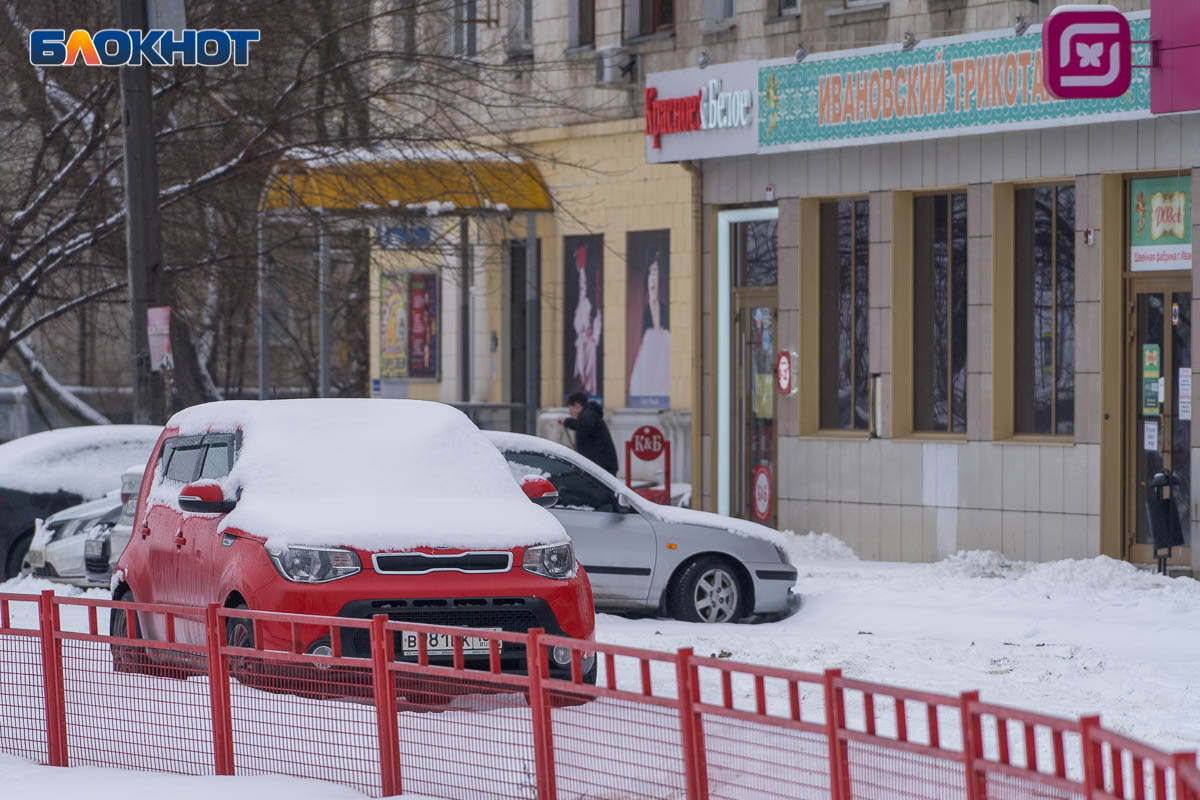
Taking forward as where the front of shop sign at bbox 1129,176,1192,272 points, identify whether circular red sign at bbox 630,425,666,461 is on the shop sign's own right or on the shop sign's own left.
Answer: on the shop sign's own right

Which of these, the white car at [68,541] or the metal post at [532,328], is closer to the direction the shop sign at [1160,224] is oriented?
the white car

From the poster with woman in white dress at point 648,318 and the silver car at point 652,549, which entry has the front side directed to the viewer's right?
the silver car

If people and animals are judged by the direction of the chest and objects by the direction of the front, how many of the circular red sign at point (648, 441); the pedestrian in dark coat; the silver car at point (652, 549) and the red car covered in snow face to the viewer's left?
1

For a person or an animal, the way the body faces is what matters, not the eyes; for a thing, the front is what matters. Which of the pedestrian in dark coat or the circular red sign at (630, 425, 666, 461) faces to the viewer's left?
the pedestrian in dark coat

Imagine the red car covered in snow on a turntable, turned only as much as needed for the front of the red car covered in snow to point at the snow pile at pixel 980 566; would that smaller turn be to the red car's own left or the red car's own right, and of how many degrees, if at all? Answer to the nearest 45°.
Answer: approximately 90° to the red car's own left

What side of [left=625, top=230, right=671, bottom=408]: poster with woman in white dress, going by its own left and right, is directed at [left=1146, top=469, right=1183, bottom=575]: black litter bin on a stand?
left

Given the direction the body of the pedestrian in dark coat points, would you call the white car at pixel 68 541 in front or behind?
in front

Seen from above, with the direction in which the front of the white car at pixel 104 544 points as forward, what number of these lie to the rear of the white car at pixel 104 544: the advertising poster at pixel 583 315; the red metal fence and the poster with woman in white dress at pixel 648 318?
2

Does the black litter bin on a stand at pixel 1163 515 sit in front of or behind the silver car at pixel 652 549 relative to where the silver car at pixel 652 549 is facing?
in front

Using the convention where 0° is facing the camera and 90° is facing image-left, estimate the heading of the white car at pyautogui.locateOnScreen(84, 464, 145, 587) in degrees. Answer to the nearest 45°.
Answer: approximately 45°

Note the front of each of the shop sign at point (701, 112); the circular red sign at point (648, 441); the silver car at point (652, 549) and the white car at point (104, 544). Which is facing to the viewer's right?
the silver car

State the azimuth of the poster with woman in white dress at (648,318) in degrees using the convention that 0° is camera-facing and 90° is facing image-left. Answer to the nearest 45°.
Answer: approximately 45°
